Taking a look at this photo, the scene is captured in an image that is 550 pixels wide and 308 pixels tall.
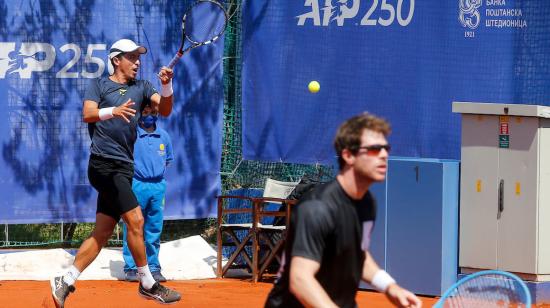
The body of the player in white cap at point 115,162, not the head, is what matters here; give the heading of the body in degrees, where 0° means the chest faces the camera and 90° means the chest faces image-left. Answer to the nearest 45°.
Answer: approximately 315°

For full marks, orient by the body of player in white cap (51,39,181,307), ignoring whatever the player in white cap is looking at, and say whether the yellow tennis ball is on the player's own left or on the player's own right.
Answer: on the player's own left

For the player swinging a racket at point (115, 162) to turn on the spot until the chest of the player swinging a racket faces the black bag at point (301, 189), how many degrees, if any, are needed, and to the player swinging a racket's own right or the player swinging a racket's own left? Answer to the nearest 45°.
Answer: approximately 90° to the player swinging a racket's own left
